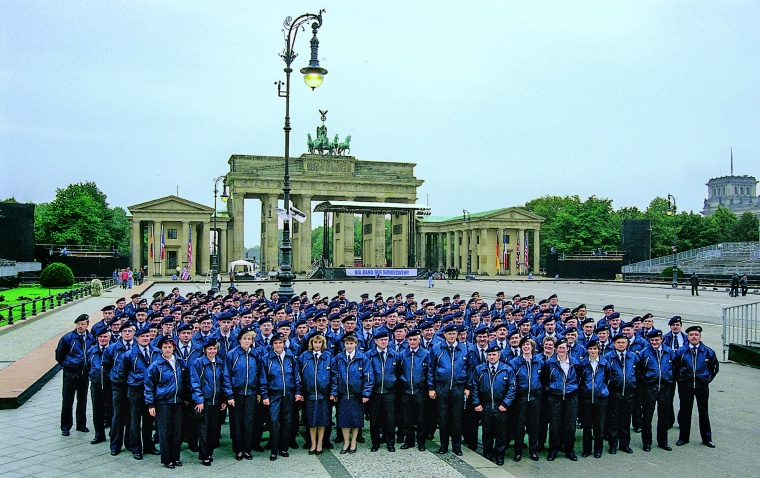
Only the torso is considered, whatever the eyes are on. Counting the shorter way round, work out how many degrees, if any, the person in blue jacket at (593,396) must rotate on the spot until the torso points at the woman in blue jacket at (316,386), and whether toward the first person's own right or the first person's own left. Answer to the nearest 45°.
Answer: approximately 90° to the first person's own right

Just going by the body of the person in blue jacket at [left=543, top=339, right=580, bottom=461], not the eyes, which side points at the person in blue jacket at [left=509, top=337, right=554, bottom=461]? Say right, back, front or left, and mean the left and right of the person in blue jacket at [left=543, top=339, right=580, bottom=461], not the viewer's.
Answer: right

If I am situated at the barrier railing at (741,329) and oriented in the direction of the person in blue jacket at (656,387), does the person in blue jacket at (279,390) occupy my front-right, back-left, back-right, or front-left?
front-right

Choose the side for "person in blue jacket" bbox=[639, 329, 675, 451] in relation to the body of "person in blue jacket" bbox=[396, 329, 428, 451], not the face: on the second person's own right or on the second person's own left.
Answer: on the second person's own left

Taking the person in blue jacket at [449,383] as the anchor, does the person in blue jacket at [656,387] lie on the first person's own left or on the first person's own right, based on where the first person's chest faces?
on the first person's own left

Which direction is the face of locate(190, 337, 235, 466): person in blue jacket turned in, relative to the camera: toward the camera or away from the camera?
toward the camera

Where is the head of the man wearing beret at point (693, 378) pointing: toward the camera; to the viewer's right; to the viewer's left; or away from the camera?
toward the camera

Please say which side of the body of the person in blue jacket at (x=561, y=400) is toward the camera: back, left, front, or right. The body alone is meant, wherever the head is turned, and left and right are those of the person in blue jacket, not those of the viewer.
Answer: front

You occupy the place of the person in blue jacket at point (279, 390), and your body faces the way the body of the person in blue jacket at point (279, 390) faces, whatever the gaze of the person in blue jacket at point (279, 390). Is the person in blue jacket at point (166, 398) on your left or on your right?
on your right

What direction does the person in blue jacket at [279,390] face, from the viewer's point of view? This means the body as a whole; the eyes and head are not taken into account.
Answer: toward the camera

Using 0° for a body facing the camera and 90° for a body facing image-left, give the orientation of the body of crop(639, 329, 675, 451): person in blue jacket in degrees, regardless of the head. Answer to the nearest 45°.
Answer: approximately 0°

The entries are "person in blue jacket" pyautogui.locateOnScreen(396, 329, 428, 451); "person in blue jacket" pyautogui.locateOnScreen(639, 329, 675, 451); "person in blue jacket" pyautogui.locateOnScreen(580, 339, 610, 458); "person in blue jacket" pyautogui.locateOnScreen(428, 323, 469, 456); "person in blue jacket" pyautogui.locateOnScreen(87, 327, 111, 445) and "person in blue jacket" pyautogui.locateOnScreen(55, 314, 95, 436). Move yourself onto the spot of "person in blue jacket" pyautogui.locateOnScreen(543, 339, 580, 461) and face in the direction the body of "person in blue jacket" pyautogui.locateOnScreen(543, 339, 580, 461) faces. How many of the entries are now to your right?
4

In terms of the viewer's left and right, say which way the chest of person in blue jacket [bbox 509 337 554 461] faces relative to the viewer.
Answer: facing the viewer

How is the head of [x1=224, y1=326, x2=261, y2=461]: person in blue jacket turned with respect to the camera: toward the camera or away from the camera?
toward the camera

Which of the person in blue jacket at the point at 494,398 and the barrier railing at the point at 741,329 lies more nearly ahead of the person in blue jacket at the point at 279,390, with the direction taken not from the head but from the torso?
the person in blue jacket

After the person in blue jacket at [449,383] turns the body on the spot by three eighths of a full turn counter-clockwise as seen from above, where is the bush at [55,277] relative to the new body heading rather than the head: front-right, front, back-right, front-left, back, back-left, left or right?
left

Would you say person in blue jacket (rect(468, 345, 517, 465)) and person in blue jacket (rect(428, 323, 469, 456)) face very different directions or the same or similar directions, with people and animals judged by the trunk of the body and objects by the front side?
same or similar directions
